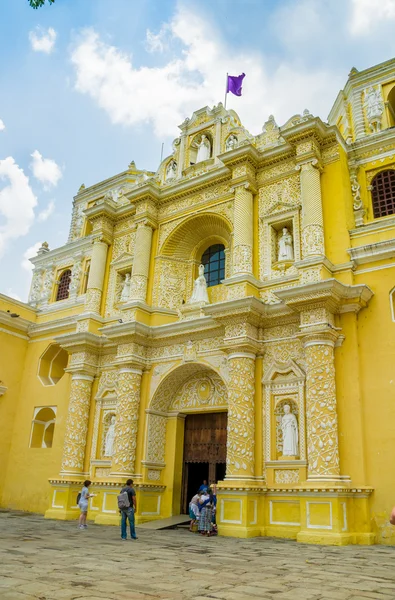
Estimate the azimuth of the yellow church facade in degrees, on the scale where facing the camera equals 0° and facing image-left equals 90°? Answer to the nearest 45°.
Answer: approximately 45°

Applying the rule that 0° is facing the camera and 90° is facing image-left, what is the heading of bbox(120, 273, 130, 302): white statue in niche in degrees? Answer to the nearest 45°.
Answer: approximately 45°
